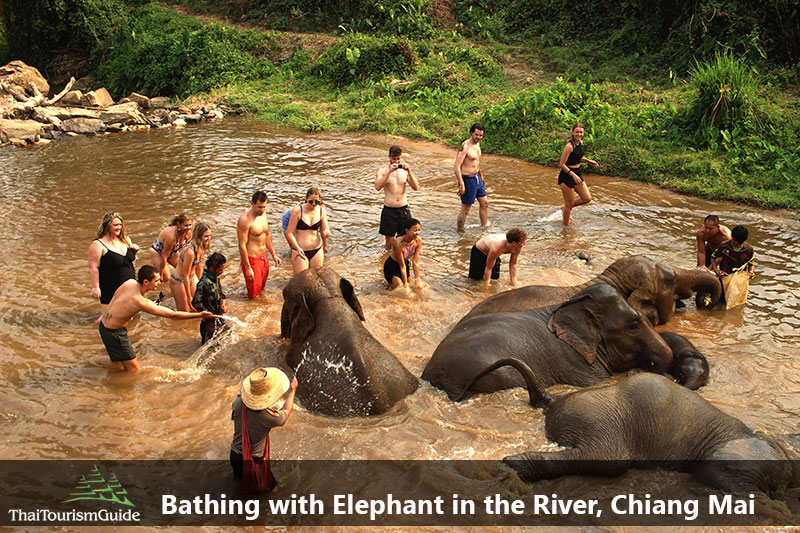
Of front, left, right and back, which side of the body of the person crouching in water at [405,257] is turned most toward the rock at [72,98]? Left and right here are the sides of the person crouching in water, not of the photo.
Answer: back

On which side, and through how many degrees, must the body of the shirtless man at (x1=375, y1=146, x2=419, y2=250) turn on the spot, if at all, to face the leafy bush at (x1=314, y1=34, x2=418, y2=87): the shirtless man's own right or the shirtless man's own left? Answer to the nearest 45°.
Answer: approximately 180°

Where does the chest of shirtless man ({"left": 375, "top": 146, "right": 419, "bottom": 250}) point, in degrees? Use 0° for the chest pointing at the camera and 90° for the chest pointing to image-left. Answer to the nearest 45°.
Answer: approximately 0°

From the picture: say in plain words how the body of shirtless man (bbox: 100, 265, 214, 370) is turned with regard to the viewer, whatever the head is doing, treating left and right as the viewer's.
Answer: facing to the right of the viewer

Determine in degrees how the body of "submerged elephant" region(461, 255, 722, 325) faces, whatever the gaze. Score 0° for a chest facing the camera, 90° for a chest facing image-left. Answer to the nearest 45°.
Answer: approximately 270°

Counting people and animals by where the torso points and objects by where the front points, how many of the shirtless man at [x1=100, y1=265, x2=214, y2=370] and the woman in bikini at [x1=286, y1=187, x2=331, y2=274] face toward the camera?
1

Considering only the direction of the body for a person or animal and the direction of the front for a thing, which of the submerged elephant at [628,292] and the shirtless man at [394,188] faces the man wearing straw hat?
the shirtless man

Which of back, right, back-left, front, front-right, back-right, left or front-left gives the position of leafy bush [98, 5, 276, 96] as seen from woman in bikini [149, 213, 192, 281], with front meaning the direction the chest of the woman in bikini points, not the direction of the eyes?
back-left

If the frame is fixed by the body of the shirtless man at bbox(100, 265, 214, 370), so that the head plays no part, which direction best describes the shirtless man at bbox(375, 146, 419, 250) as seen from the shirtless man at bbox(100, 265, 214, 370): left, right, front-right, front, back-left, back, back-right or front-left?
front-left

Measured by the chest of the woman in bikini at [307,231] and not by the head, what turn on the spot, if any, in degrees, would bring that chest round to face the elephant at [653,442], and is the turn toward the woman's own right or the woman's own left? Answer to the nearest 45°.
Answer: approximately 45° to the woman's own left

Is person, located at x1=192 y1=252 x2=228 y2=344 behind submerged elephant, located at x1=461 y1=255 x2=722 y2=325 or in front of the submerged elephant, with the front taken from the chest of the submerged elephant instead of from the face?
behind

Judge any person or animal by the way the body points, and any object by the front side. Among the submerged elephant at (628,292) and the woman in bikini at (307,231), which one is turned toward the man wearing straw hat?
the woman in bikini

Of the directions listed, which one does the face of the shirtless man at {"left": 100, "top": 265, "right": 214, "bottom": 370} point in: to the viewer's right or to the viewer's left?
to the viewer's right
